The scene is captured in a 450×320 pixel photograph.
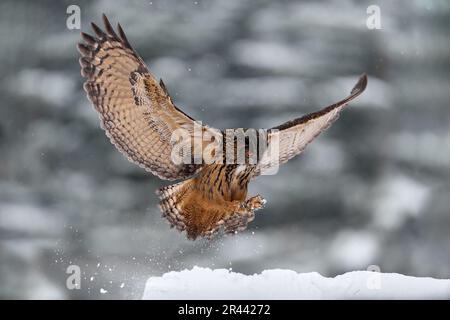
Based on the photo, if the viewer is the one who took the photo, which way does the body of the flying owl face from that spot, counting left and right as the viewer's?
facing the viewer and to the right of the viewer
